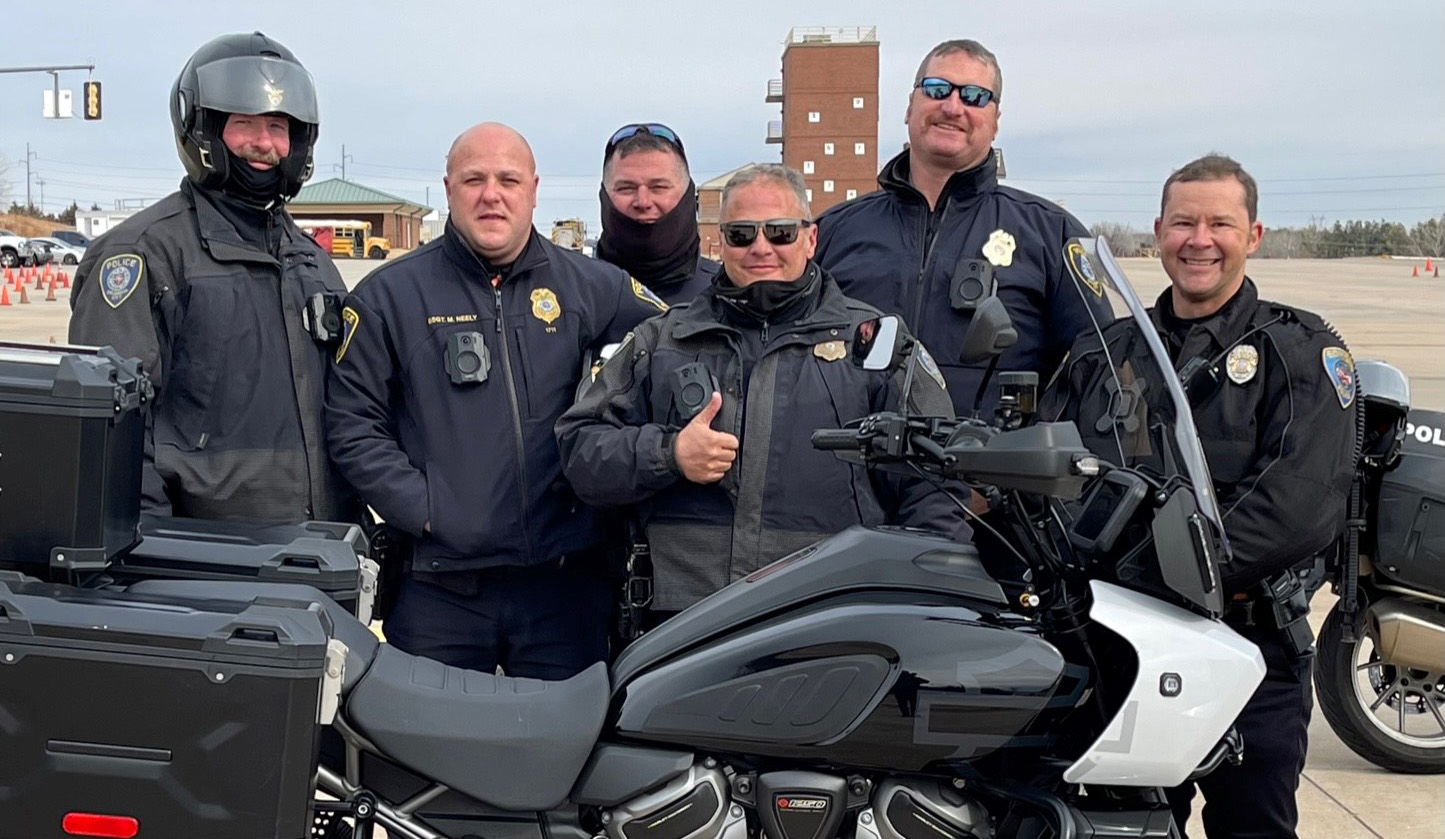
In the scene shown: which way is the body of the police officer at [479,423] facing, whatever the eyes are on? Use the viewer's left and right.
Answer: facing the viewer

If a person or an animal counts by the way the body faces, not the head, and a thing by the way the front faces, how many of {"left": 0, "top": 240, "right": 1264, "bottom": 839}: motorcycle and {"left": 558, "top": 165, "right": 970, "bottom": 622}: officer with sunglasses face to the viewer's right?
1

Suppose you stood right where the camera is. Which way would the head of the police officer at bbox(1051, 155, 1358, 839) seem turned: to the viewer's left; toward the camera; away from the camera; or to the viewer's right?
toward the camera

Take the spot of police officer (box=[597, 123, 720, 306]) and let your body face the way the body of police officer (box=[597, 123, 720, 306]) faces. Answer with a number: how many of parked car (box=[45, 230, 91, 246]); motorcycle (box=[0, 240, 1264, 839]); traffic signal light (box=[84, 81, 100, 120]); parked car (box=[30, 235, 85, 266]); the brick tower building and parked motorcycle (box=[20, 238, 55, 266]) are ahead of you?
1

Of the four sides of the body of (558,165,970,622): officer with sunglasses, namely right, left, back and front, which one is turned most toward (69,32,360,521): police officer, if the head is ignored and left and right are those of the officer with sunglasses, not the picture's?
right

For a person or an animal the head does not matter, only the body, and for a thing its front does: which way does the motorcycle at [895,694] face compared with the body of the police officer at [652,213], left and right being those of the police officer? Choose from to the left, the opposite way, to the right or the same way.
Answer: to the left

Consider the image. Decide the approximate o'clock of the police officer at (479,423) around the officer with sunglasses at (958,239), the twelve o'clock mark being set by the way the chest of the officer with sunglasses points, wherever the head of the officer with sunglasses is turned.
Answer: The police officer is roughly at 2 o'clock from the officer with sunglasses.

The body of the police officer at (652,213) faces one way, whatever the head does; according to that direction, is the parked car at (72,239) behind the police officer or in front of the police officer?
behind

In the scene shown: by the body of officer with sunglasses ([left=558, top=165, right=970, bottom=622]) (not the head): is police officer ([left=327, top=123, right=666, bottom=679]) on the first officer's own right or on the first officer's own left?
on the first officer's own right

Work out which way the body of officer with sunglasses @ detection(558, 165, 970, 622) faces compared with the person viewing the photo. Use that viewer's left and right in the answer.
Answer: facing the viewer

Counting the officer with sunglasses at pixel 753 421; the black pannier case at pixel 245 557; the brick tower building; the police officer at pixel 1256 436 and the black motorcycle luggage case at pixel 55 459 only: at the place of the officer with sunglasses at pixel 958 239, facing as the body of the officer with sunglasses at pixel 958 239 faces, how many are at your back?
1

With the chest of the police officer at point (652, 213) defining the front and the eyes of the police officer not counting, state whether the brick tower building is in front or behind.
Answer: behind

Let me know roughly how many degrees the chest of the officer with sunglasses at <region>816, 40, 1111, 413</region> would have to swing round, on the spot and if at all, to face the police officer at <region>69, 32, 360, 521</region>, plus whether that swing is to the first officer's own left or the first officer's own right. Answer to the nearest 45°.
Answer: approximately 45° to the first officer's own right

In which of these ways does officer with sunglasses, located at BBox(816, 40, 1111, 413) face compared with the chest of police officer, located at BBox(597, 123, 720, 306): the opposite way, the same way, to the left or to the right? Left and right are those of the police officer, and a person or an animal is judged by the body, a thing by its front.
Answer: the same way

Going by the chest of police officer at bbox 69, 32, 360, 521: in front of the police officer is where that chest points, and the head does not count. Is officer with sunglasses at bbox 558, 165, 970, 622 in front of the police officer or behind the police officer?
in front

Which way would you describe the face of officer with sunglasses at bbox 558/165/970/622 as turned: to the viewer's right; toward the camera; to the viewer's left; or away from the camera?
toward the camera

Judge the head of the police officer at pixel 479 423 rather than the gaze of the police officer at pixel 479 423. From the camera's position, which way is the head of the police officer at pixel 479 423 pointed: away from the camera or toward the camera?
toward the camera
